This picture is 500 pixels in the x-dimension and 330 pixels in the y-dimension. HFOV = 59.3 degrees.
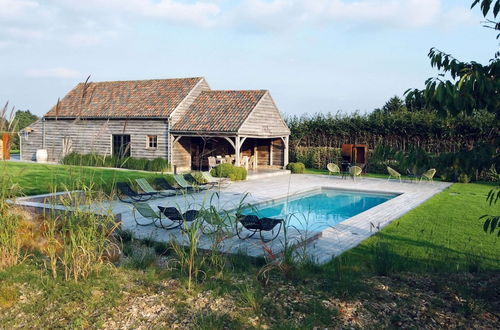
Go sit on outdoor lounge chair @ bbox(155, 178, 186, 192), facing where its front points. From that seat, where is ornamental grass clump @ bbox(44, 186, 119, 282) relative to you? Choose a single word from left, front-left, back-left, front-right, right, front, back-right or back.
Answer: right

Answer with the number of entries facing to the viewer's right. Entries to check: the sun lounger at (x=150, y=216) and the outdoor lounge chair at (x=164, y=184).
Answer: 2

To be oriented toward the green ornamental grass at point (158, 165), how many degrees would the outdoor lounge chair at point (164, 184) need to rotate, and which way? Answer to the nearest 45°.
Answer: approximately 90° to its left

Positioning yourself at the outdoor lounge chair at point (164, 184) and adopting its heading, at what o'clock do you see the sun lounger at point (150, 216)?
The sun lounger is roughly at 3 o'clock from the outdoor lounge chair.

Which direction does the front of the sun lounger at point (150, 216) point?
to the viewer's right

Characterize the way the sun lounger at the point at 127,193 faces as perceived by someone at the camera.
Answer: facing to the right of the viewer

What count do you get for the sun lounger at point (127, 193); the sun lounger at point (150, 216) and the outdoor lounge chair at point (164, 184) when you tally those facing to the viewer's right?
3

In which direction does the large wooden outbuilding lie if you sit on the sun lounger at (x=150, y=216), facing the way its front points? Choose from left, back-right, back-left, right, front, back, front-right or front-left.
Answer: left

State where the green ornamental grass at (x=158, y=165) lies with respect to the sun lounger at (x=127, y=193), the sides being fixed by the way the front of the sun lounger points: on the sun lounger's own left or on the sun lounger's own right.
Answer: on the sun lounger's own left

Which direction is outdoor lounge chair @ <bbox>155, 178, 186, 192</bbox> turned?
to the viewer's right

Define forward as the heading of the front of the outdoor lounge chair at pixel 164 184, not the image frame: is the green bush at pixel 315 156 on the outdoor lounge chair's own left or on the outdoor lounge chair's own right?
on the outdoor lounge chair's own left

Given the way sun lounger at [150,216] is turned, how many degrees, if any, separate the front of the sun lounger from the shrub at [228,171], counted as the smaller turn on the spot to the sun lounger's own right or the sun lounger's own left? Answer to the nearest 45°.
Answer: approximately 90° to the sun lounger's own left

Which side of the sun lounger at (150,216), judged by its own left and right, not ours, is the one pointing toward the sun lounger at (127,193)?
left

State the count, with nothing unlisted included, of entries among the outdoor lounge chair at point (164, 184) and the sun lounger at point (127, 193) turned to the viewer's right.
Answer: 2
